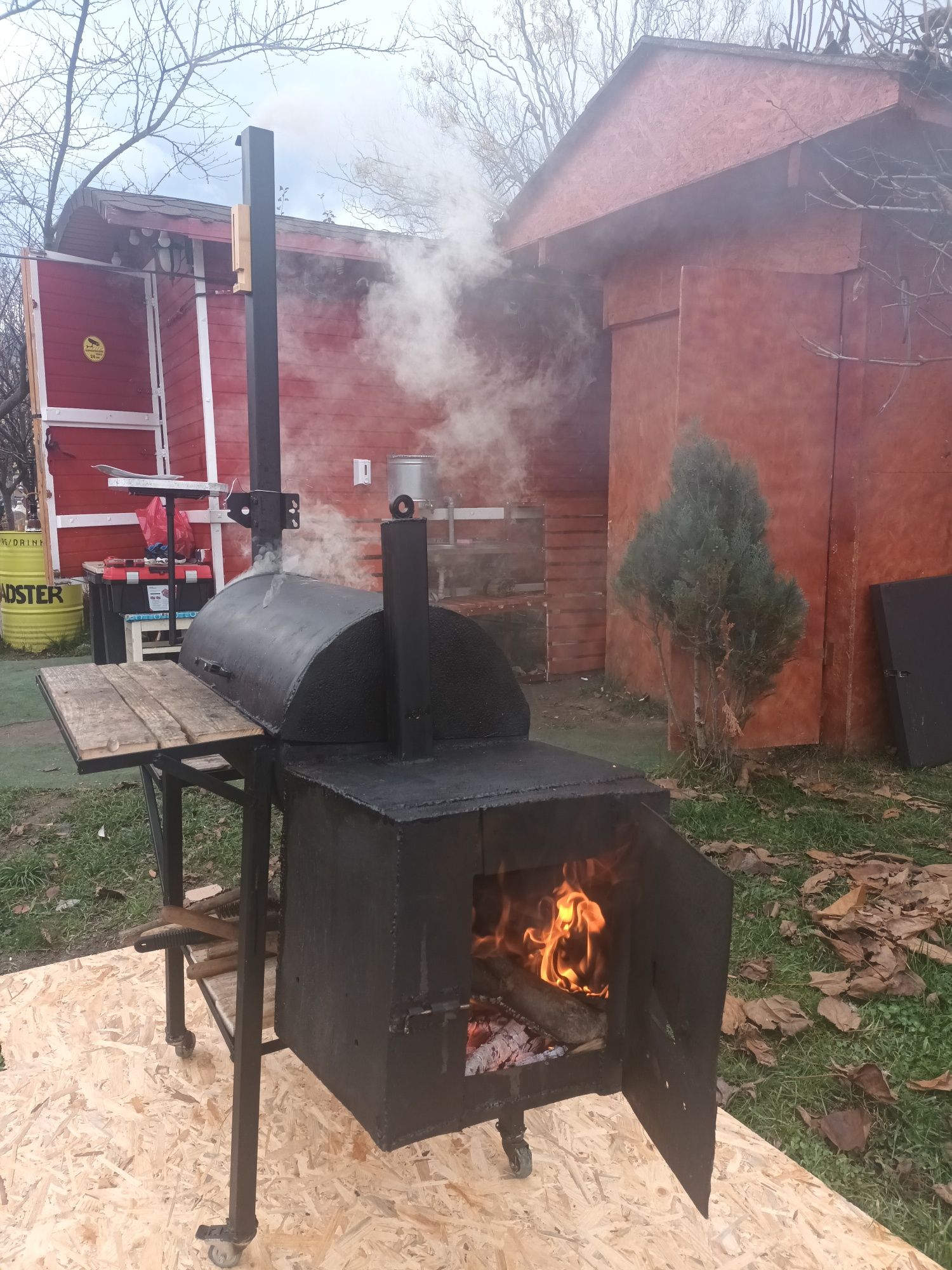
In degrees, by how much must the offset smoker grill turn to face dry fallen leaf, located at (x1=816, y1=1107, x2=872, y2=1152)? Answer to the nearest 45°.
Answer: approximately 135° to its left

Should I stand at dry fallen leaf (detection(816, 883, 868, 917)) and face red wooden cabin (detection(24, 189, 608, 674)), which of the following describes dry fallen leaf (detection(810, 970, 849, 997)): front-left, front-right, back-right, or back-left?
back-left

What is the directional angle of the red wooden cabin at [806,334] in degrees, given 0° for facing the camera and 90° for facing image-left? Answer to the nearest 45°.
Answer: approximately 45°

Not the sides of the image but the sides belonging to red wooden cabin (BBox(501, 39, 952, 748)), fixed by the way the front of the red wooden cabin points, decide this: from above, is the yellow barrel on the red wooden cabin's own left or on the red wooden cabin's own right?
on the red wooden cabin's own right

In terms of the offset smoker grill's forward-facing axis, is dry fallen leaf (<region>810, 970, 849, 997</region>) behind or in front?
behind

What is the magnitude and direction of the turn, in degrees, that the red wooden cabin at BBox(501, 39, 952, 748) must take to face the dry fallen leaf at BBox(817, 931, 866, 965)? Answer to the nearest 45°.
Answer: approximately 45° to its left

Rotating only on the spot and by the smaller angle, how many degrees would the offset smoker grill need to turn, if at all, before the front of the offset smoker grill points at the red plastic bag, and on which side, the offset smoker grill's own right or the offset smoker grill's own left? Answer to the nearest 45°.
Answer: approximately 135° to the offset smoker grill's own right

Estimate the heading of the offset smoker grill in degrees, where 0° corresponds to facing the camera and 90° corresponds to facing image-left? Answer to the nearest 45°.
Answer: approximately 45°

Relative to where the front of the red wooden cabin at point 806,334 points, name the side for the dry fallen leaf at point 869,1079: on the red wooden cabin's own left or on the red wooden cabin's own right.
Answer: on the red wooden cabin's own left

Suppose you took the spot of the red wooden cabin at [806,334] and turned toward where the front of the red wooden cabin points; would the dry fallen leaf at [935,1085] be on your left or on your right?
on your left
